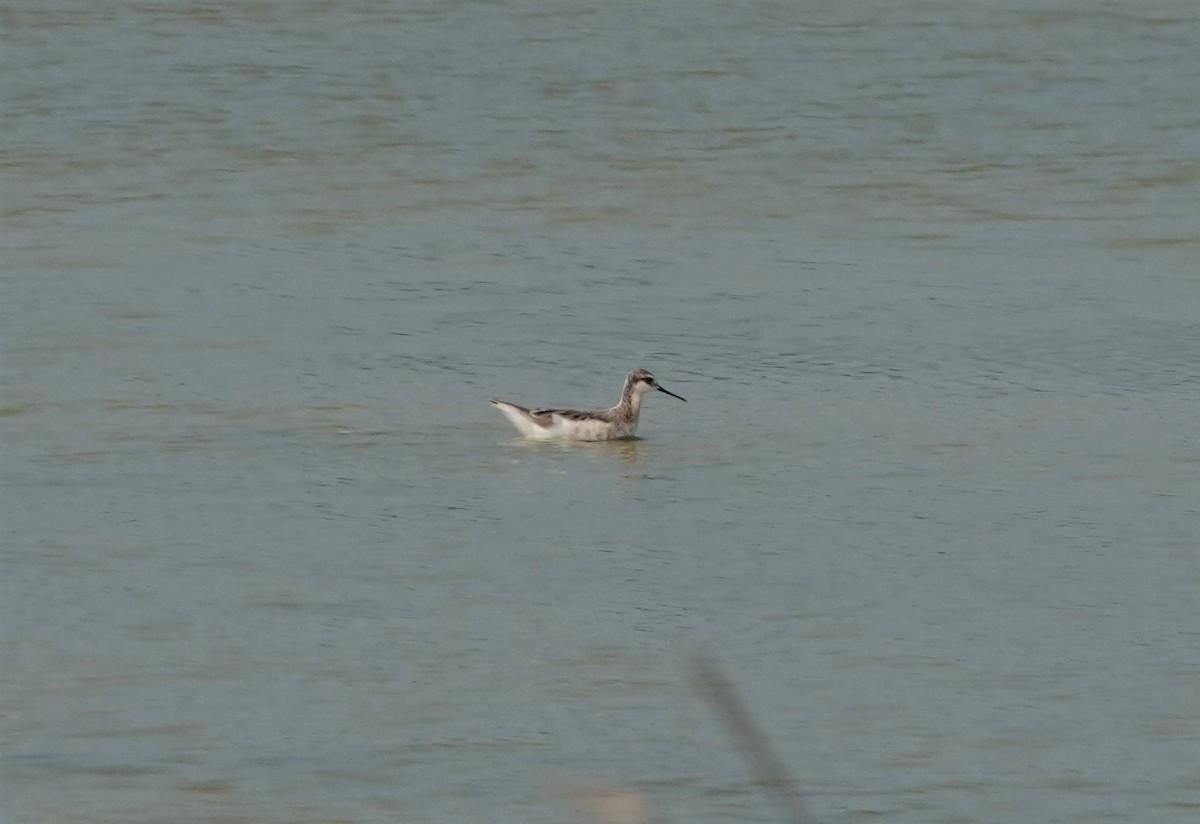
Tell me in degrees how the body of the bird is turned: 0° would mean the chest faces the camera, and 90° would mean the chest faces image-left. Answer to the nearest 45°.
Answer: approximately 270°
